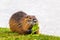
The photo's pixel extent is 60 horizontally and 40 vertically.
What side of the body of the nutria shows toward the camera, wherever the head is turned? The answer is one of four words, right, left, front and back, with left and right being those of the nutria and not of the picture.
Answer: right
